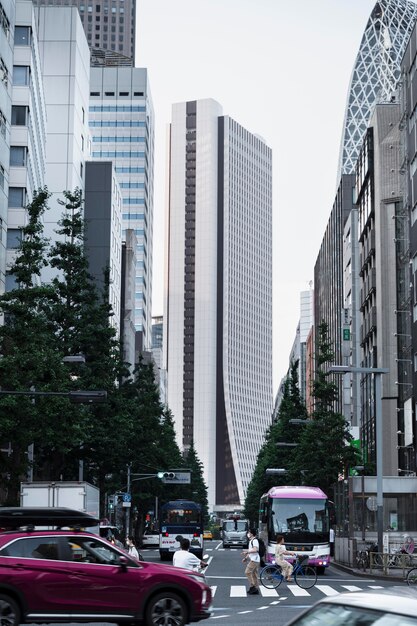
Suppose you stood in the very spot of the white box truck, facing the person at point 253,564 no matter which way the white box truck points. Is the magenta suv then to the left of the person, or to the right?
right

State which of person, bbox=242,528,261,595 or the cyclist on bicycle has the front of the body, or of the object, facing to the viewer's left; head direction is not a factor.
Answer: the person

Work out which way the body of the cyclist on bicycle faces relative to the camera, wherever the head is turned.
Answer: to the viewer's right

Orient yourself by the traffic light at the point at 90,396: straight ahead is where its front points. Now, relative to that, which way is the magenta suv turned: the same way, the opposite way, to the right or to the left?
to the right

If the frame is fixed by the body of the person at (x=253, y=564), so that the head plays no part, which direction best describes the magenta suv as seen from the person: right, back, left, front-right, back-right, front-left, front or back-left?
left

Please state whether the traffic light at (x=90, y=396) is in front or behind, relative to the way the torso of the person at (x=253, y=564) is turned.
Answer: in front

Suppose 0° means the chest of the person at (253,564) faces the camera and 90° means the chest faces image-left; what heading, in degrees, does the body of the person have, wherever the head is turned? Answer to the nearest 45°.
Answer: approximately 90°

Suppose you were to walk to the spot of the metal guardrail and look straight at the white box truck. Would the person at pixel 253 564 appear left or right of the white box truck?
left

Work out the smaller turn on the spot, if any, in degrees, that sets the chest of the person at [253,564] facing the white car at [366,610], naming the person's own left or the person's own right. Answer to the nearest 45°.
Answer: approximately 90° to the person's own left

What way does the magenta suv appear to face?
to the viewer's right
